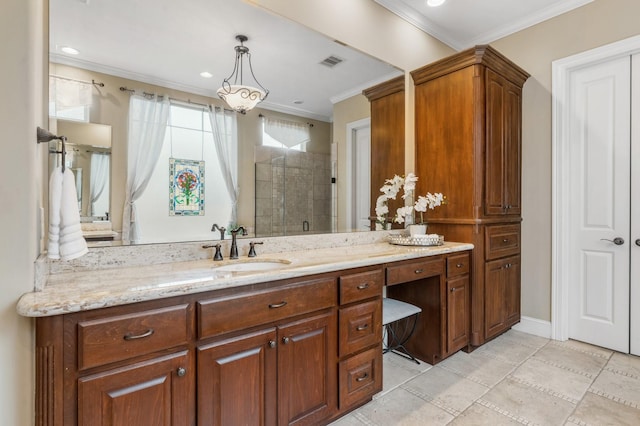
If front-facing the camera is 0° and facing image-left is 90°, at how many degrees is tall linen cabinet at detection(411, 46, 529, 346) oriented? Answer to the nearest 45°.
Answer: approximately 315°

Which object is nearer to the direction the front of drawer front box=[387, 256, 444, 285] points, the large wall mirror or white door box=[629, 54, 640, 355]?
the white door

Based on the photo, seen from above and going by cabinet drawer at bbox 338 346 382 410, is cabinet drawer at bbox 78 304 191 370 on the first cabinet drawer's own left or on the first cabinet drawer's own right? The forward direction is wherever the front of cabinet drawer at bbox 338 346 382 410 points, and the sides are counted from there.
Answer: on the first cabinet drawer's own right

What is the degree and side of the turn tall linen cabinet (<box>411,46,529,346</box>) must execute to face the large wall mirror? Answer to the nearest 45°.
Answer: approximately 90° to its right

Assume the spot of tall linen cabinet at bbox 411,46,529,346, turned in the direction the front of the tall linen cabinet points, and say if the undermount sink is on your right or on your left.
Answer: on your right

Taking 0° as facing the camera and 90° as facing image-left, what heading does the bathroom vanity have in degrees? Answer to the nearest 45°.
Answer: approximately 315°

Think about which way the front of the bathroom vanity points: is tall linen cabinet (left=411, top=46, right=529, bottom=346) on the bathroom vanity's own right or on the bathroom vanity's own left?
on the bathroom vanity's own left

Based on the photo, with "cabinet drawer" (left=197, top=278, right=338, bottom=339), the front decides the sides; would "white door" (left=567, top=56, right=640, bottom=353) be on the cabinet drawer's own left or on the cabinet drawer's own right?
on the cabinet drawer's own left

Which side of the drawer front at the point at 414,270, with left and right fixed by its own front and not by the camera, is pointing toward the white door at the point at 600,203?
left

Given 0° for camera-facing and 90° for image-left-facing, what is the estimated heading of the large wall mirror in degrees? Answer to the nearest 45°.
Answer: approximately 315°

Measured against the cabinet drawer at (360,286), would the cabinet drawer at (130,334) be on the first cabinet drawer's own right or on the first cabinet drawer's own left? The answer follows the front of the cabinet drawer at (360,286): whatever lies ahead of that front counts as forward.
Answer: on the first cabinet drawer's own right
